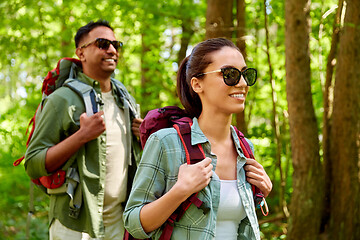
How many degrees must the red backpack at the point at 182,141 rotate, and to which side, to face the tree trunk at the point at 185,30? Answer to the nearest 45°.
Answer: approximately 45° to its right

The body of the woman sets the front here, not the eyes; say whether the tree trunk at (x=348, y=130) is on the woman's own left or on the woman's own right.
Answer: on the woman's own left

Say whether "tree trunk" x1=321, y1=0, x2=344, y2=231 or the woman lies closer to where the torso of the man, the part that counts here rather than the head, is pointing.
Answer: the woman

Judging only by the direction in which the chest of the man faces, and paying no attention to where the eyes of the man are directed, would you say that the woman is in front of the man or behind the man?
in front

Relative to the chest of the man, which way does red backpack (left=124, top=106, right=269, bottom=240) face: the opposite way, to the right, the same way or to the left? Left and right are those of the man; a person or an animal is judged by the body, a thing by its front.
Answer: the opposite way

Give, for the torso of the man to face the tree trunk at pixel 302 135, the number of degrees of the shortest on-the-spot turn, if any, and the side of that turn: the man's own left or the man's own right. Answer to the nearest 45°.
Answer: approximately 90° to the man's own left

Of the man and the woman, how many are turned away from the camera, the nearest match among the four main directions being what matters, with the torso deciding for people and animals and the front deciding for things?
0

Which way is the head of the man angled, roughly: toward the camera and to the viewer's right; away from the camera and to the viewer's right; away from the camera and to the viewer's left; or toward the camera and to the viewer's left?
toward the camera and to the viewer's right

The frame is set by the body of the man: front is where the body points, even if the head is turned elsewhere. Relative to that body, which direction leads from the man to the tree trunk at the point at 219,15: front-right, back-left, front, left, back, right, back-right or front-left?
left

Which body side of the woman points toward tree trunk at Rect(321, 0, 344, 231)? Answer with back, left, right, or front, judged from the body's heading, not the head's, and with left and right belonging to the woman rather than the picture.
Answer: left
